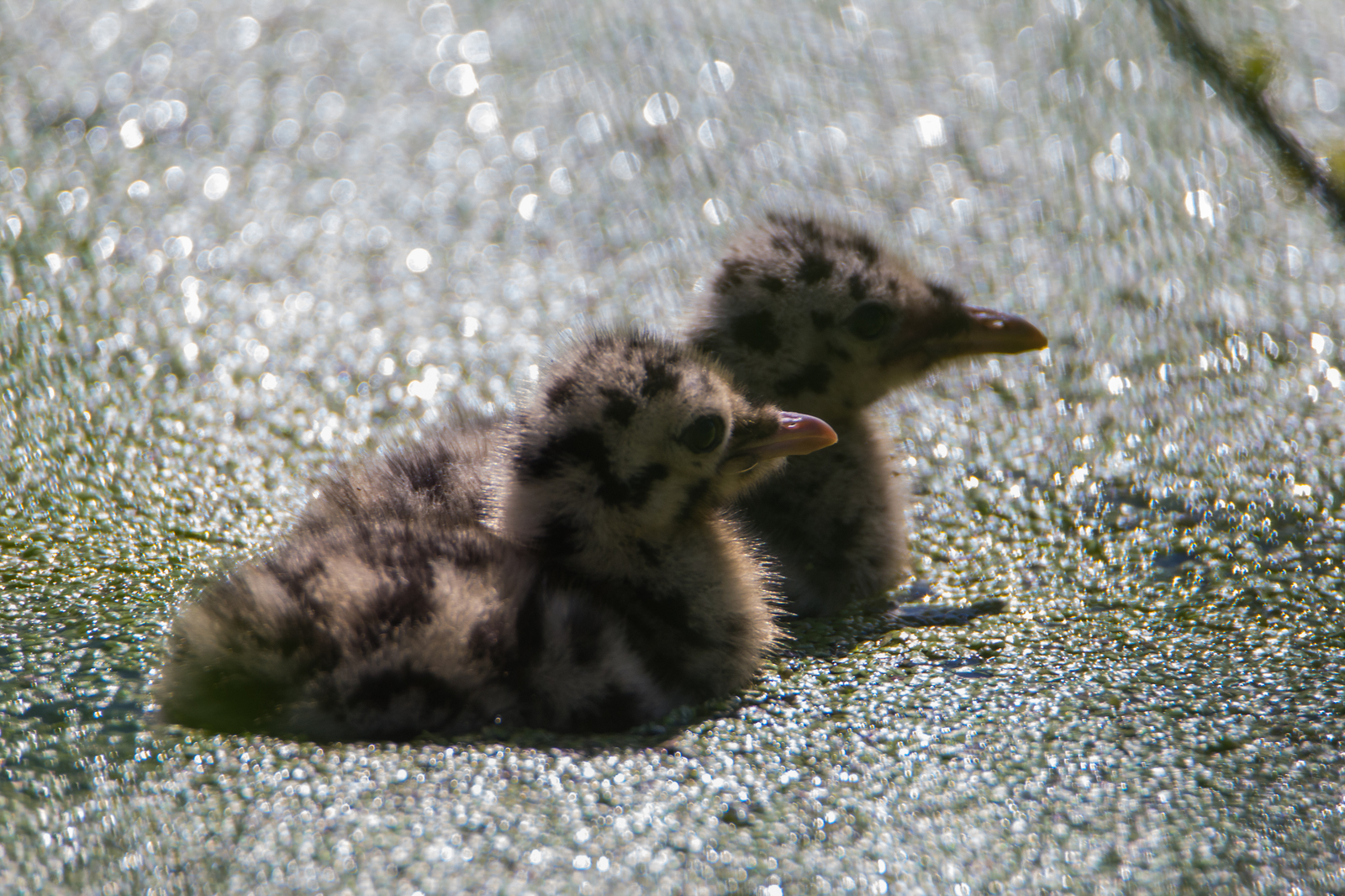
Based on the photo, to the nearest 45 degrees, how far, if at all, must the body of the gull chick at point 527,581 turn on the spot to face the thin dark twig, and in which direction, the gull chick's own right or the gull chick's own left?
approximately 45° to the gull chick's own left

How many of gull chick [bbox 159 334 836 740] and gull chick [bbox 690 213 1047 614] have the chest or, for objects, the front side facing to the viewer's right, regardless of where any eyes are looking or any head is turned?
2

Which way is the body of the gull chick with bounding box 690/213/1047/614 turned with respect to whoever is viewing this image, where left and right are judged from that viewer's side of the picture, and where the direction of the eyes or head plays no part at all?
facing to the right of the viewer

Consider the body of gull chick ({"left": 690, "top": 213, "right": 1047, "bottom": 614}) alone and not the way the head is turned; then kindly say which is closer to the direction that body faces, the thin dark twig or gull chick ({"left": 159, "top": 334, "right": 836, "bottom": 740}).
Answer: the thin dark twig

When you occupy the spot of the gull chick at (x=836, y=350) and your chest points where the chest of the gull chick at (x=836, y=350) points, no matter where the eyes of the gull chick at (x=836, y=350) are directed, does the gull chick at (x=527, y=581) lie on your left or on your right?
on your right

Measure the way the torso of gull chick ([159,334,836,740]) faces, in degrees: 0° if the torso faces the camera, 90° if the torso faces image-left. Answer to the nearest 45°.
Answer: approximately 270°

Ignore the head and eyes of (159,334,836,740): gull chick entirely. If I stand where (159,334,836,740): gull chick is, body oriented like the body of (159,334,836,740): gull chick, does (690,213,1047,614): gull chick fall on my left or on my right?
on my left

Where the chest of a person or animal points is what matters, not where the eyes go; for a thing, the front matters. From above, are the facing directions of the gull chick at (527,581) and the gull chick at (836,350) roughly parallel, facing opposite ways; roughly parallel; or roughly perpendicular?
roughly parallel
